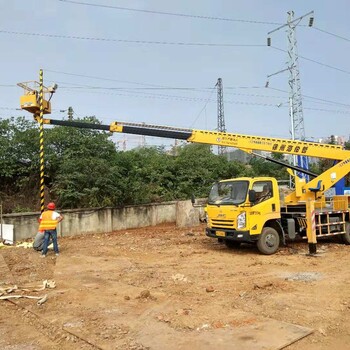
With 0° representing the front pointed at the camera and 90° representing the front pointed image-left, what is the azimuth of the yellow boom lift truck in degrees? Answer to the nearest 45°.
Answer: approximately 45°

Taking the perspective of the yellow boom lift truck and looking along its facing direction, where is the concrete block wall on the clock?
The concrete block wall is roughly at 3 o'clock from the yellow boom lift truck.
